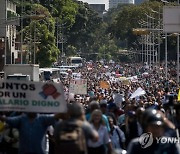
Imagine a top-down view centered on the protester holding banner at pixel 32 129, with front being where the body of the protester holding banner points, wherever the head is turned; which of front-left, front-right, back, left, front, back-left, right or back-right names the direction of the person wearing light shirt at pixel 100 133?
left

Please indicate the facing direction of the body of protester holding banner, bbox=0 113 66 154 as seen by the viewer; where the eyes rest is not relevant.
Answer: toward the camera

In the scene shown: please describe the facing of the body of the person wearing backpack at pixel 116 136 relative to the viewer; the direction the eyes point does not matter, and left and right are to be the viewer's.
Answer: facing the viewer and to the left of the viewer
